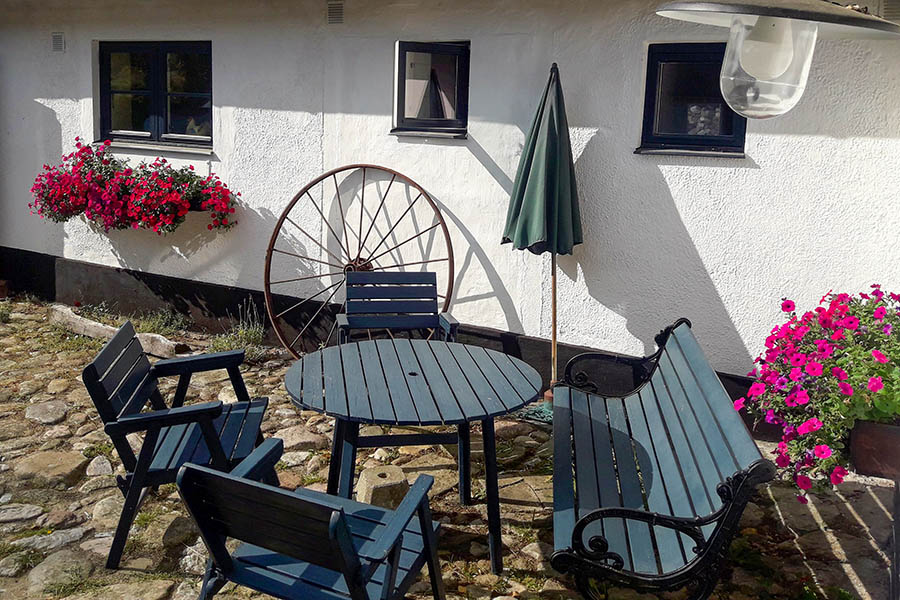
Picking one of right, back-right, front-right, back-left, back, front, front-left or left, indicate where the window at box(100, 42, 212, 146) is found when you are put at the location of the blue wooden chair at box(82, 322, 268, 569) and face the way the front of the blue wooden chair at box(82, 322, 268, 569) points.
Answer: left

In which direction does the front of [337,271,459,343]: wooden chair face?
toward the camera

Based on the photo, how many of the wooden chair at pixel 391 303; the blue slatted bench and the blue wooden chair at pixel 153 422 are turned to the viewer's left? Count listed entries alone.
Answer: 1

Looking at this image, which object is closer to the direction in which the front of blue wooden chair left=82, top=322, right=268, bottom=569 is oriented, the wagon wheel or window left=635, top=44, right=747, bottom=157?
the window

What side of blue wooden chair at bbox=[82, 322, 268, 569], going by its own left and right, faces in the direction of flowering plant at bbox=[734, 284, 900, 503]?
front

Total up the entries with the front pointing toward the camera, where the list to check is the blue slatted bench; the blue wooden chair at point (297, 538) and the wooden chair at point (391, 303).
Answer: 1

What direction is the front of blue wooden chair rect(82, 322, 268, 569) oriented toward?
to the viewer's right

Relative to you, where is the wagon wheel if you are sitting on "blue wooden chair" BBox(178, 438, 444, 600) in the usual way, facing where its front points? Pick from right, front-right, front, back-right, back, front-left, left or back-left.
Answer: front-left

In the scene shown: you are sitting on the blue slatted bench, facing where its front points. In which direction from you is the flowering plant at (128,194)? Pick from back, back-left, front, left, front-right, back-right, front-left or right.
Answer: front-right

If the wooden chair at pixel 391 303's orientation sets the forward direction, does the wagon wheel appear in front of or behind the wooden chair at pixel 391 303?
behind

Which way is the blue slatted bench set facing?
to the viewer's left

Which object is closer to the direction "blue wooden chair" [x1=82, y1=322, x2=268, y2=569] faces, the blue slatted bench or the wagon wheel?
the blue slatted bench

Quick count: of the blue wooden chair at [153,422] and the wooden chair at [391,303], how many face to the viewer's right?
1

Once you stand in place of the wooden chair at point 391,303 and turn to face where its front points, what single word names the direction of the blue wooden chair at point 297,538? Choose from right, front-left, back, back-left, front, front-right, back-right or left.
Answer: front

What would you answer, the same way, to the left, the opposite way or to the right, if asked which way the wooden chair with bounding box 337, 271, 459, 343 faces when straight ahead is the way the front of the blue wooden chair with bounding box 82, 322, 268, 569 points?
to the right

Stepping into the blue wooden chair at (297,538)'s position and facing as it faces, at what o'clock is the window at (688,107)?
The window is roughly at 12 o'clock from the blue wooden chair.

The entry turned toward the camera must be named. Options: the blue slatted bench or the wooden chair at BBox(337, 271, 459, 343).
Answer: the wooden chair

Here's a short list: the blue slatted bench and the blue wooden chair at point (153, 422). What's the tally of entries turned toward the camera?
0

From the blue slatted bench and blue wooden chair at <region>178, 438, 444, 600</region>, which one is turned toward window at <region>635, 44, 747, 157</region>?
the blue wooden chair

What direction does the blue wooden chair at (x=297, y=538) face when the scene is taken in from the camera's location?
facing away from the viewer and to the right of the viewer

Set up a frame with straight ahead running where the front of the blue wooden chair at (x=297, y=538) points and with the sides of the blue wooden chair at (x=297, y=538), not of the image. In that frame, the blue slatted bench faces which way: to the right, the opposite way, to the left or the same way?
to the left

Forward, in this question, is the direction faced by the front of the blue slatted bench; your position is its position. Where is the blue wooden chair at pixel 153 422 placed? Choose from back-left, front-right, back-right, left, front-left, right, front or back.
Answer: front
